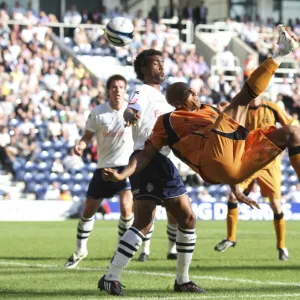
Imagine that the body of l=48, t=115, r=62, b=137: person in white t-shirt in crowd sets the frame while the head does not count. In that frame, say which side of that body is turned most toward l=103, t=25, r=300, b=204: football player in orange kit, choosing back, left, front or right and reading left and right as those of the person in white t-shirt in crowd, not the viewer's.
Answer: front

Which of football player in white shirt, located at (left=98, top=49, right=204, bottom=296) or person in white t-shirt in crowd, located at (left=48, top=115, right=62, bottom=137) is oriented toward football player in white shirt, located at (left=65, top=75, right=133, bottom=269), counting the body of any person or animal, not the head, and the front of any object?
the person in white t-shirt in crowd

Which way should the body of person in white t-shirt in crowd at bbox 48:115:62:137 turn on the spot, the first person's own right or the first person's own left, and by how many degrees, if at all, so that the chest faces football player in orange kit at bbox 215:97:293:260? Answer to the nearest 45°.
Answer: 0° — they already face them

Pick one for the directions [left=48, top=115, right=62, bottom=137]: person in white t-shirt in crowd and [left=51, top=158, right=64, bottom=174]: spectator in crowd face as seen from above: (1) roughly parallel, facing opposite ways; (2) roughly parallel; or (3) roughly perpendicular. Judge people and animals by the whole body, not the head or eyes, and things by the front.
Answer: roughly parallel

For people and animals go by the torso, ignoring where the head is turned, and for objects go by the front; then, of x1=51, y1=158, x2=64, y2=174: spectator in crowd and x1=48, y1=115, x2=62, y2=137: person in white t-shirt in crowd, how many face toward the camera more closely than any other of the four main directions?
2

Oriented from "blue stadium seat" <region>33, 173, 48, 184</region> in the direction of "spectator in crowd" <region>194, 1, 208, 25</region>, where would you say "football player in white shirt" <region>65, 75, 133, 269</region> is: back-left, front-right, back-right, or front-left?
back-right

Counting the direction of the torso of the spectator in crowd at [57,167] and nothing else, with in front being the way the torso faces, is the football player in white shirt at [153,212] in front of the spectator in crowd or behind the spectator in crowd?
in front

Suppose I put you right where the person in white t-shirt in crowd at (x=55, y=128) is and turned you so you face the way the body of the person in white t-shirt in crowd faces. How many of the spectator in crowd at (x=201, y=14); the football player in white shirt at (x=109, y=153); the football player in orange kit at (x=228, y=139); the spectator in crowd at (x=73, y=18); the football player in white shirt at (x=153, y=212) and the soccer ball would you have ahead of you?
4

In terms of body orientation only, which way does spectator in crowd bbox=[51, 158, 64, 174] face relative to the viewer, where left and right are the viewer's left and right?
facing the viewer

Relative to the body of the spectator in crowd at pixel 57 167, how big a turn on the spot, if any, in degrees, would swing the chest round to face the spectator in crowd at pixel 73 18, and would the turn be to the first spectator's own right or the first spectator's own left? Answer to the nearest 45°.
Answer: approximately 180°

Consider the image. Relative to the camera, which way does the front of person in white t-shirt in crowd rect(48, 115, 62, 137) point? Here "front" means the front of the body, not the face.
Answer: toward the camera

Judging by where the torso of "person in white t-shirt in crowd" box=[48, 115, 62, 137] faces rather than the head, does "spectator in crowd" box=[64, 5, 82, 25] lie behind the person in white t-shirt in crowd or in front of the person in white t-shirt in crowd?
behind
